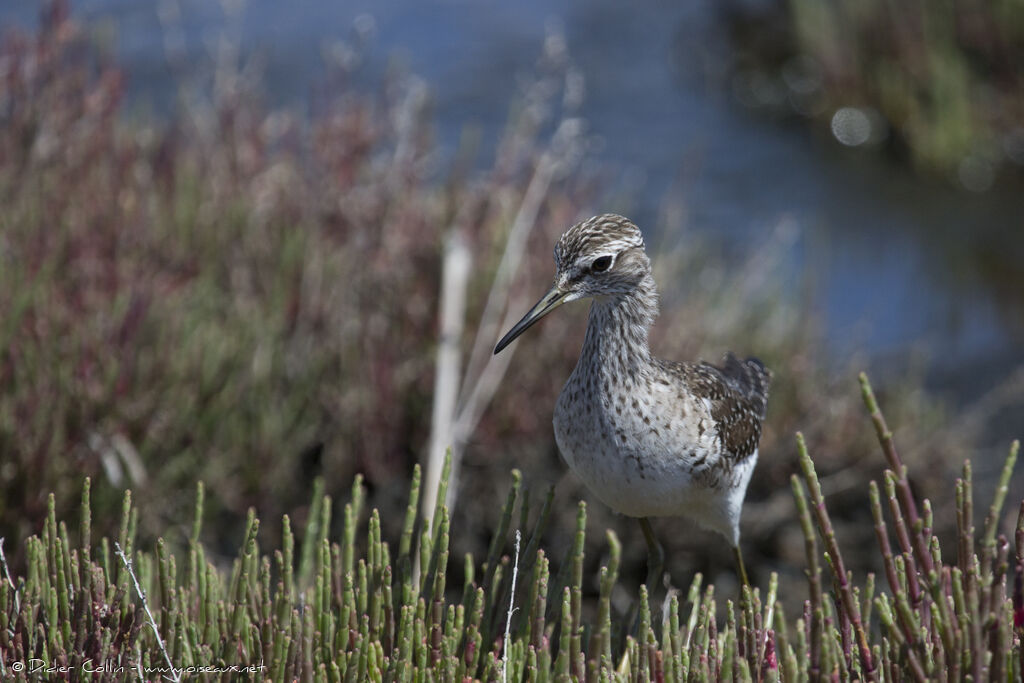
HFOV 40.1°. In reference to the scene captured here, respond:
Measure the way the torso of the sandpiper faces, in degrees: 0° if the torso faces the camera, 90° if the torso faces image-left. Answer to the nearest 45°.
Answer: approximately 45°

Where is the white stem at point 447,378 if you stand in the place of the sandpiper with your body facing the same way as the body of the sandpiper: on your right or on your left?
on your right
